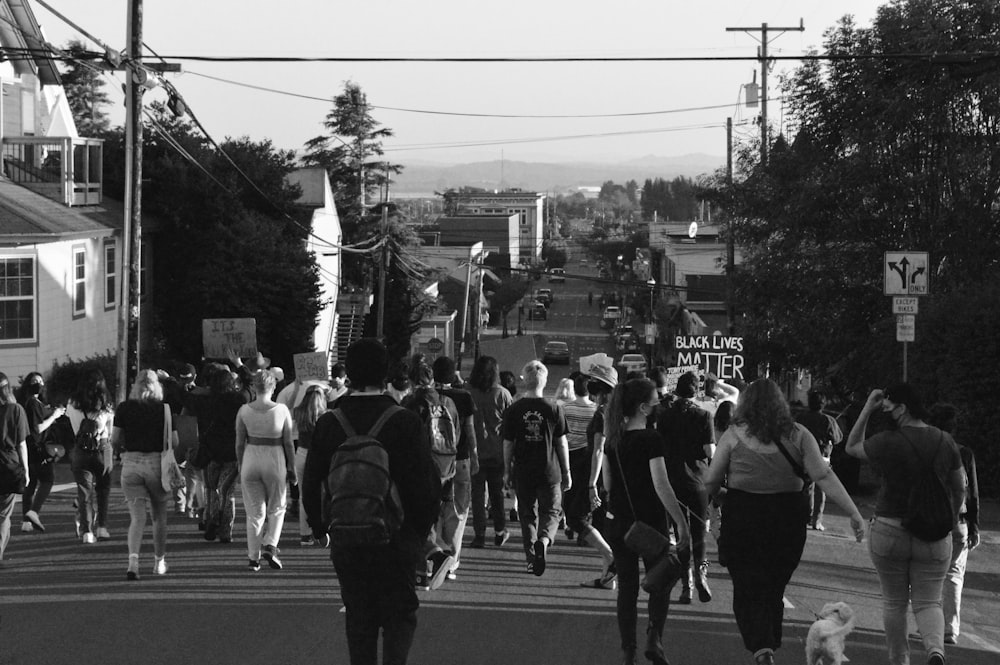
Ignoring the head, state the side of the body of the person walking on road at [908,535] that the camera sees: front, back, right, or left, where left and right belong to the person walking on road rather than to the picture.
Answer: back

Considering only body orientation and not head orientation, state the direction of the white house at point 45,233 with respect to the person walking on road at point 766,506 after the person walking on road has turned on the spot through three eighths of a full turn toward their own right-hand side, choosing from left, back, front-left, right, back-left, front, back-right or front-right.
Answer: back

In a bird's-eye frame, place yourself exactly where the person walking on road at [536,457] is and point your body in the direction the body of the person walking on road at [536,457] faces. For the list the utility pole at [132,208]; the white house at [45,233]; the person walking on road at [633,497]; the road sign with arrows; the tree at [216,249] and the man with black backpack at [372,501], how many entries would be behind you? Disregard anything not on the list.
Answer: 2

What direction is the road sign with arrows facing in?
toward the camera

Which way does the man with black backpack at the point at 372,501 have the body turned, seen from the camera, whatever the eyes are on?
away from the camera

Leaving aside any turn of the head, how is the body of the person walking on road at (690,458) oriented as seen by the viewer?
away from the camera

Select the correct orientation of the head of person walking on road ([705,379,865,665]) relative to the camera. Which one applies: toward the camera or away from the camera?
away from the camera

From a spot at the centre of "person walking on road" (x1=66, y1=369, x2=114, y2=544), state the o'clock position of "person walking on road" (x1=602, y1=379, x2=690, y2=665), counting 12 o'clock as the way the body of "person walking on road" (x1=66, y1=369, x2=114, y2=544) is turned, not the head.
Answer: "person walking on road" (x1=602, y1=379, x2=690, y2=665) is roughly at 5 o'clock from "person walking on road" (x1=66, y1=369, x2=114, y2=544).

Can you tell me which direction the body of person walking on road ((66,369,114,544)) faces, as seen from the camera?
away from the camera

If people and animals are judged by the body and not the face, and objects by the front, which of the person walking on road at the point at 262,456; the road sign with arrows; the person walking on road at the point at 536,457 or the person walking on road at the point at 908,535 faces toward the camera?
the road sign with arrows

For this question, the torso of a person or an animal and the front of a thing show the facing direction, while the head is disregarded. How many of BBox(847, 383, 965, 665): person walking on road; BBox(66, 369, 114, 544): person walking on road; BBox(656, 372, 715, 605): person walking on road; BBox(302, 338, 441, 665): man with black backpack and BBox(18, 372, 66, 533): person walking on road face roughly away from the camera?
4

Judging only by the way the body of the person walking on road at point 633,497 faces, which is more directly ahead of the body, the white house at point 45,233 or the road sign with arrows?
the road sign with arrows

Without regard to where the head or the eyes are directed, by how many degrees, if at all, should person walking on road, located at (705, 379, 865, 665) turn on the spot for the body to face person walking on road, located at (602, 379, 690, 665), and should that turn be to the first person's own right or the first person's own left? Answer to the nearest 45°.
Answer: approximately 45° to the first person's own left

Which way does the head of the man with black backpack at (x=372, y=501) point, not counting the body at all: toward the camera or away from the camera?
away from the camera
